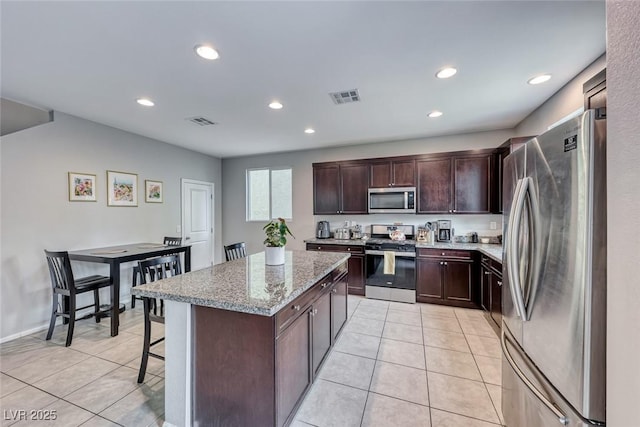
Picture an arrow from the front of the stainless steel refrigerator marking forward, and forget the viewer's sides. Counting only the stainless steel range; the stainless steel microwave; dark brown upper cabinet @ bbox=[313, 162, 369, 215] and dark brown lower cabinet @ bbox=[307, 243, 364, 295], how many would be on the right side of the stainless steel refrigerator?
4

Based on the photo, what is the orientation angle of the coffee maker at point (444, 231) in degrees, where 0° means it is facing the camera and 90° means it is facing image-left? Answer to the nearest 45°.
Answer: approximately 0°

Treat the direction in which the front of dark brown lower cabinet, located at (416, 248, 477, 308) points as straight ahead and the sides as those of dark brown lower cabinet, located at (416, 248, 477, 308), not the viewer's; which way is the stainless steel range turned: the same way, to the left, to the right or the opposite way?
the same way

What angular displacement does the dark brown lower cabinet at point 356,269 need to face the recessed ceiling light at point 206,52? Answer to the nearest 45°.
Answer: approximately 45° to its right

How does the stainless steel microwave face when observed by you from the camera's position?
facing the viewer

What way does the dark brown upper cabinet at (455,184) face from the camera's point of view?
toward the camera

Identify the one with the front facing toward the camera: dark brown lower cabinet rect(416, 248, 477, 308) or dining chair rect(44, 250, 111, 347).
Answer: the dark brown lower cabinet

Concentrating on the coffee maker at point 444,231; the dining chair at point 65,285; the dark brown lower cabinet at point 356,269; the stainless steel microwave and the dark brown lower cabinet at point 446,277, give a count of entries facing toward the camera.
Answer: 4

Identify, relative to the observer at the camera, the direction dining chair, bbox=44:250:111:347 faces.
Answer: facing away from the viewer and to the right of the viewer

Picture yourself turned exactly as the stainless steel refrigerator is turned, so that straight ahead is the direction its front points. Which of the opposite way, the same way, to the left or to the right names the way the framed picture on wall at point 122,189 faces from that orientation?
the opposite way

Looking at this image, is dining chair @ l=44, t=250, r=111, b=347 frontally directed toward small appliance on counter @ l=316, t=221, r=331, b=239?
no

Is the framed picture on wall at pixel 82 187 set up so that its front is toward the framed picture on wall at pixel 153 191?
no

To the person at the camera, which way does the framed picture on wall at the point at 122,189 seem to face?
facing the viewer and to the right of the viewer

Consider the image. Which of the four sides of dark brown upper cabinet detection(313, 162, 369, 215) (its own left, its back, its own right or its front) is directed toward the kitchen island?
front

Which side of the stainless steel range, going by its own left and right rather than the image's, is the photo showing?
front

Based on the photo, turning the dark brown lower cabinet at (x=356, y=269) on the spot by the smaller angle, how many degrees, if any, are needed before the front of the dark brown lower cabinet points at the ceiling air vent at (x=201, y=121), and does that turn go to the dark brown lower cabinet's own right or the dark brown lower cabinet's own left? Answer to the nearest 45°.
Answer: approximately 90° to the dark brown lower cabinet's own right
